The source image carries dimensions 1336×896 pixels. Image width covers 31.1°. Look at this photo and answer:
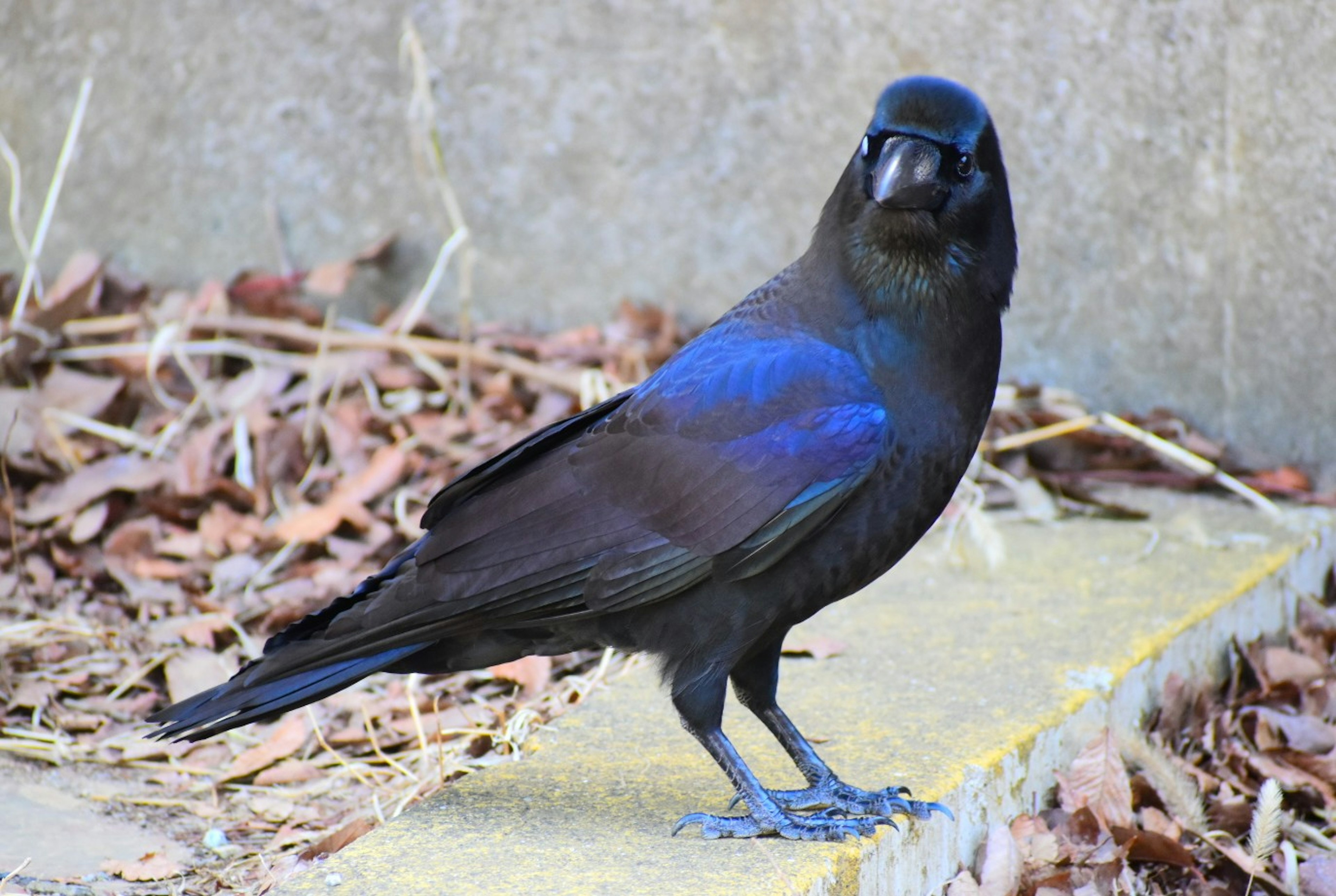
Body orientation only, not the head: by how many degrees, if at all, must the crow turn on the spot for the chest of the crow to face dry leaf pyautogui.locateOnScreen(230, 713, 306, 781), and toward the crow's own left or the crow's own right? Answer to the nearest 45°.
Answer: approximately 135° to the crow's own left

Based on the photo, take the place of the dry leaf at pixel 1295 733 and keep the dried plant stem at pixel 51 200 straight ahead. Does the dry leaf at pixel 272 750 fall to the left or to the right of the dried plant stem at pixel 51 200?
left

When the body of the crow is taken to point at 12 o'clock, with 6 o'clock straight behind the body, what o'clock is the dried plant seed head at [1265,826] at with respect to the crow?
The dried plant seed head is roughly at 12 o'clock from the crow.

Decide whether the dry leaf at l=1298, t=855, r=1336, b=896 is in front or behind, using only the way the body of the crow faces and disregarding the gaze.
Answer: in front

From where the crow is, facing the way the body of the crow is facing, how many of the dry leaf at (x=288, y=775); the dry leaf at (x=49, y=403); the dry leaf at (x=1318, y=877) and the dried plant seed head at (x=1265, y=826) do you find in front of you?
2

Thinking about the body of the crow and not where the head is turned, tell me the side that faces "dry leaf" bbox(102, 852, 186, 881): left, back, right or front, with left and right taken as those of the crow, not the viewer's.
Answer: back

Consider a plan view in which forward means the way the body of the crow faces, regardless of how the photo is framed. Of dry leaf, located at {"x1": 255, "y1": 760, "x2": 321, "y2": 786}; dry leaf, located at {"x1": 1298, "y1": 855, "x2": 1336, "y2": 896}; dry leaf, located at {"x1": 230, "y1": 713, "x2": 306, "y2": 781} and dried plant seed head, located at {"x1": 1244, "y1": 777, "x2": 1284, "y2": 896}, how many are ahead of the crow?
2

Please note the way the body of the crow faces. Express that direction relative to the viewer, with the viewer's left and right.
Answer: facing to the right of the viewer

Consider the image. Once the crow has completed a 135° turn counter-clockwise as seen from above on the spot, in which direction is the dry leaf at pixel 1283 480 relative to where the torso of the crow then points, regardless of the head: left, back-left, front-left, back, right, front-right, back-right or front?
right
